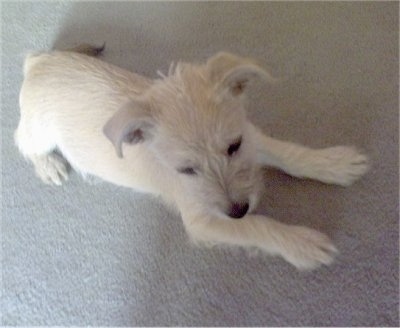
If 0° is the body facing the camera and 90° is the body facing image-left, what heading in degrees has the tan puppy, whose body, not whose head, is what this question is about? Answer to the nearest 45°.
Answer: approximately 315°
